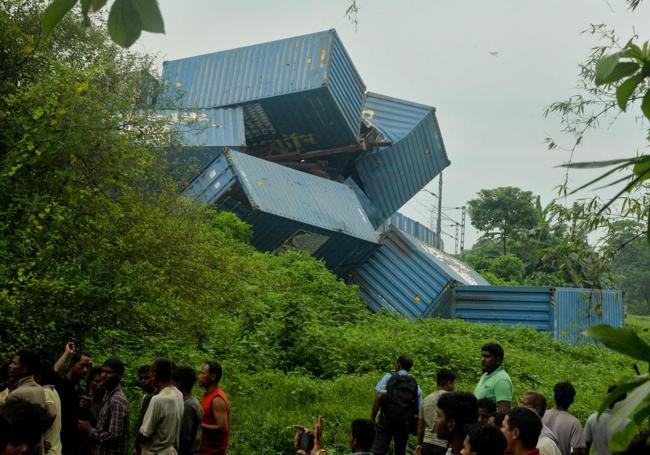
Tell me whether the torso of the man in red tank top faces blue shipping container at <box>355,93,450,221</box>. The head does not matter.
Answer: no

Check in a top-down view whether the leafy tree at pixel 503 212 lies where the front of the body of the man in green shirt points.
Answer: no

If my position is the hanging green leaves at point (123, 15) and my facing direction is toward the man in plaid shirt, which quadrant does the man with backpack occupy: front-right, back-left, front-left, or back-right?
front-right

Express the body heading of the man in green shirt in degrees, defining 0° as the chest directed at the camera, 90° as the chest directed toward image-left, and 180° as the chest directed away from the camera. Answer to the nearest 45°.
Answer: approximately 45°

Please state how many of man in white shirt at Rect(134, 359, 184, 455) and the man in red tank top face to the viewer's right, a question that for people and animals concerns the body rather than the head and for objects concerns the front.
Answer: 0

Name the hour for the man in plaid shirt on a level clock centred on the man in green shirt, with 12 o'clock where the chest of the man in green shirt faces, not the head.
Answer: The man in plaid shirt is roughly at 1 o'clock from the man in green shirt.

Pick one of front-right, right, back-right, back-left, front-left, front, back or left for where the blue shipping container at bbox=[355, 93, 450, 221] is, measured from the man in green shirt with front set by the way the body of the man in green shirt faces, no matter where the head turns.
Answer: back-right

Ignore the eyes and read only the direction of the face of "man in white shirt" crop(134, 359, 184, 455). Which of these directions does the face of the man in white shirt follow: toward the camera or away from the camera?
away from the camera

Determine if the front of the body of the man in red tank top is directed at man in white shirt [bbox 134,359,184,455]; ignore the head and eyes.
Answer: yes
